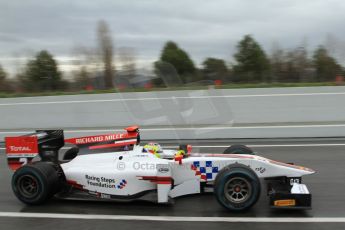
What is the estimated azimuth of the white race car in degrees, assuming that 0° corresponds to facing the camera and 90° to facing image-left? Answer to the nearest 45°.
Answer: approximately 270°

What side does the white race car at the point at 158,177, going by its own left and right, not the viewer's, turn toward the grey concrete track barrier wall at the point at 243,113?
left
